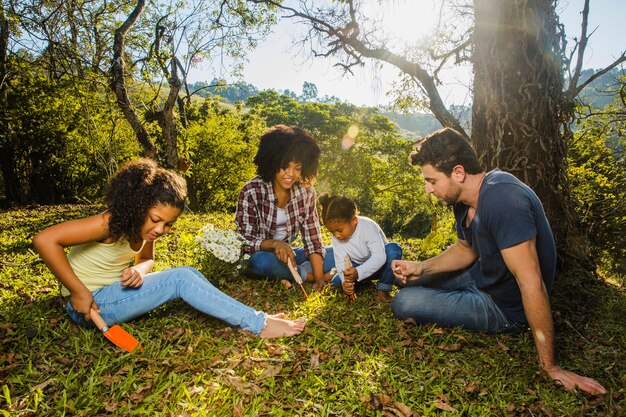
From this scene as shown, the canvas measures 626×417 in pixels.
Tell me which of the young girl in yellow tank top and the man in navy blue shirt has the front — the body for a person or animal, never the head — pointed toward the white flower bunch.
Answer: the man in navy blue shirt

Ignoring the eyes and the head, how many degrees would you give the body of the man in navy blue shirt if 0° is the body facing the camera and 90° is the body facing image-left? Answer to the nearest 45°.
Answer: approximately 90°

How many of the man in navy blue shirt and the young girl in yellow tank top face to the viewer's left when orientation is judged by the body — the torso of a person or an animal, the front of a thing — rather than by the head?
1

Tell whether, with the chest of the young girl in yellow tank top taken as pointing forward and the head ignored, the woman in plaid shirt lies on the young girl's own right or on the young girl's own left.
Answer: on the young girl's own left

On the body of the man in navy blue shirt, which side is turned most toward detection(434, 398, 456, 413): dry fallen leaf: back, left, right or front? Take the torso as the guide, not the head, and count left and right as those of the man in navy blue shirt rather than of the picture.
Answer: left

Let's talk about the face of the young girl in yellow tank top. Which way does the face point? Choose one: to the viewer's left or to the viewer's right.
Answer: to the viewer's right

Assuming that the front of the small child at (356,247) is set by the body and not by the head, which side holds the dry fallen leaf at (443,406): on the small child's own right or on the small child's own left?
on the small child's own left

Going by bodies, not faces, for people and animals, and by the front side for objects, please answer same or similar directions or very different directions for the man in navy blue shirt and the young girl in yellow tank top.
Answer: very different directions

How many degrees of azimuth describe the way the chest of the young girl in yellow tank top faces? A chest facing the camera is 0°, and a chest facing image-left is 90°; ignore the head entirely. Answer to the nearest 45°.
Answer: approximately 315°

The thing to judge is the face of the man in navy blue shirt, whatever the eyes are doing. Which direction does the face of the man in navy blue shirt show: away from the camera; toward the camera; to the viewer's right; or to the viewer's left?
to the viewer's left
